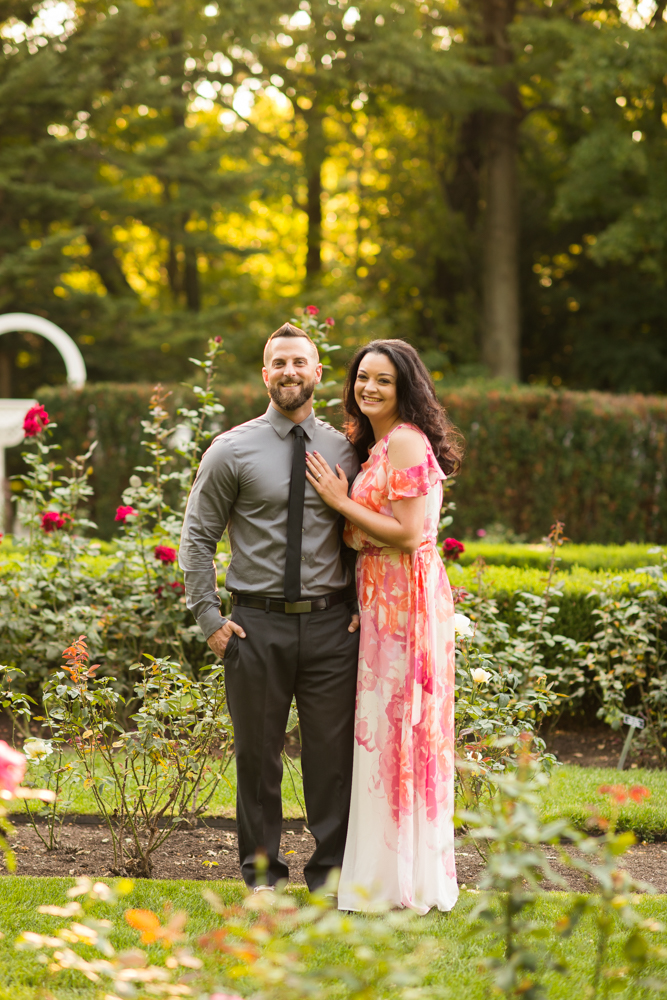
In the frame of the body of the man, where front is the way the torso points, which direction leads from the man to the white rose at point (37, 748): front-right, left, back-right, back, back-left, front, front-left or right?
right

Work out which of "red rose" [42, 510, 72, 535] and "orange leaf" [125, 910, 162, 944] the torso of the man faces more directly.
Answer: the orange leaf

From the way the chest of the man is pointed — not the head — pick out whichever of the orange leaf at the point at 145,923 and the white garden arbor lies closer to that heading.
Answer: the orange leaf

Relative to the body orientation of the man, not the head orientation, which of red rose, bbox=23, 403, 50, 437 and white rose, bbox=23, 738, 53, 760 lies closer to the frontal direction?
the white rose

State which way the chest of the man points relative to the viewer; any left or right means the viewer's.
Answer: facing the viewer

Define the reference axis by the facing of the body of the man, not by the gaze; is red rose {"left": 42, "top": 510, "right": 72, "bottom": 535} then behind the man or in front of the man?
behind

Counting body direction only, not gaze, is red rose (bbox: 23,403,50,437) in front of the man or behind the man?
behind

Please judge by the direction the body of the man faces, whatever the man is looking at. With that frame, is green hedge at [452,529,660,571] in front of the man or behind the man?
behind

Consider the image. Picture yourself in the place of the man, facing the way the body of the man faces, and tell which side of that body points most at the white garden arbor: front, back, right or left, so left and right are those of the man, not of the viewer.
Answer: back

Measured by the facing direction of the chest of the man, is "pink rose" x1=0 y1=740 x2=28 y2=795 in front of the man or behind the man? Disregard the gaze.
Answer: in front

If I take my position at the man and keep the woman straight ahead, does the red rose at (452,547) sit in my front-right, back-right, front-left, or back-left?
front-left

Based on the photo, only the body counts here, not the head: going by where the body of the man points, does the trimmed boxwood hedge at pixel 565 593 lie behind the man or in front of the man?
behind
